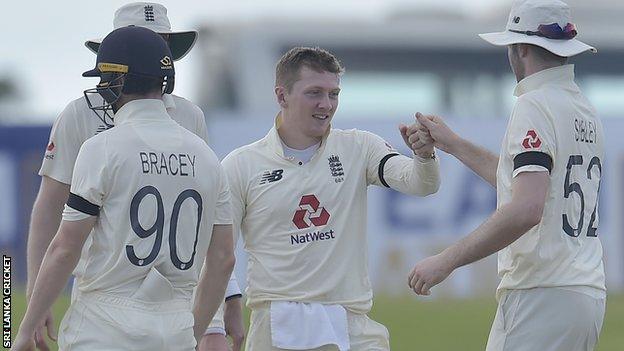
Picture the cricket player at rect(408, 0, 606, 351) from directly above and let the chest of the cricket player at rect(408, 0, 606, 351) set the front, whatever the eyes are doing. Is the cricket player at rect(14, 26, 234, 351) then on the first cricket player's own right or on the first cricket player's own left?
on the first cricket player's own left

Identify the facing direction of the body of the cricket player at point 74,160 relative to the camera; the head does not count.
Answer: toward the camera

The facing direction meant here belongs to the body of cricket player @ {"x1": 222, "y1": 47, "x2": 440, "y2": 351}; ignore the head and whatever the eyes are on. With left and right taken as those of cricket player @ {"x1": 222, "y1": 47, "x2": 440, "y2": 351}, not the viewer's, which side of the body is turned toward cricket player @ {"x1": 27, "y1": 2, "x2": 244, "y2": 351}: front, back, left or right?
right

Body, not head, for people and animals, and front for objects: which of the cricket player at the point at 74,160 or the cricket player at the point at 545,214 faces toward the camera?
the cricket player at the point at 74,160

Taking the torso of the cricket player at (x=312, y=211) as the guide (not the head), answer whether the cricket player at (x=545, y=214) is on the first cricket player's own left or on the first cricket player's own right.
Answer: on the first cricket player's own left

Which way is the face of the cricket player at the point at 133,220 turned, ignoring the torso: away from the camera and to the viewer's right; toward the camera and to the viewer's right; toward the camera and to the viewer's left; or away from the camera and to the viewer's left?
away from the camera and to the viewer's left

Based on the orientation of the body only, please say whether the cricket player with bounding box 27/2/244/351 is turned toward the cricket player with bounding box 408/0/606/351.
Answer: no

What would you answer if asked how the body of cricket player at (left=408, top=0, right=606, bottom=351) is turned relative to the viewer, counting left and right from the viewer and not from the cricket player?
facing away from the viewer and to the left of the viewer

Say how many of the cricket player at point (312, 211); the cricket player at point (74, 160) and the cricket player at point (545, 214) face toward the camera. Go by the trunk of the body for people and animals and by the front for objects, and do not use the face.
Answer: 2

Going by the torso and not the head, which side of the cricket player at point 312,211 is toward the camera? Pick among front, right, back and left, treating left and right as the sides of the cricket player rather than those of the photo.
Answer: front

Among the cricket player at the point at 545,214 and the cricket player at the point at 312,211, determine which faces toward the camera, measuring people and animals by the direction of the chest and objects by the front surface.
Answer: the cricket player at the point at 312,211

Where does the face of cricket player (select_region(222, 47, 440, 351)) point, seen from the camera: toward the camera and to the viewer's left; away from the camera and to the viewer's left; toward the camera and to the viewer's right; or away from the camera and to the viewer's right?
toward the camera and to the viewer's right
